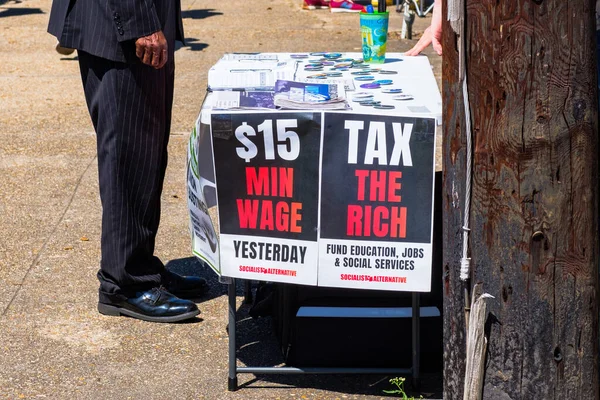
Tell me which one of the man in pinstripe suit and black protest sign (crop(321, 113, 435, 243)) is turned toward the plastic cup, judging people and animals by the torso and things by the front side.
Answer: the man in pinstripe suit

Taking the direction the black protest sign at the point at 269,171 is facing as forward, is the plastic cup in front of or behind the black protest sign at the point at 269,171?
behind

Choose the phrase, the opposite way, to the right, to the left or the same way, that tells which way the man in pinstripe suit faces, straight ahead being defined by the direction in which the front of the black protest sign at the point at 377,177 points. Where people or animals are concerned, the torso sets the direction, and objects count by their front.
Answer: to the left

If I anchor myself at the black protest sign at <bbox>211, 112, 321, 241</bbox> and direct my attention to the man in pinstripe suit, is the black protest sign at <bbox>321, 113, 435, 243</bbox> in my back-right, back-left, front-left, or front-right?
back-right

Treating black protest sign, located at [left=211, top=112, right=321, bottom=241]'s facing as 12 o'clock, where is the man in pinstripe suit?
The man in pinstripe suit is roughly at 5 o'clock from the black protest sign.

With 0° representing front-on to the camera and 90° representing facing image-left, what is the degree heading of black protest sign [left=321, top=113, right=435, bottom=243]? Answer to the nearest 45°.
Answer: approximately 0°

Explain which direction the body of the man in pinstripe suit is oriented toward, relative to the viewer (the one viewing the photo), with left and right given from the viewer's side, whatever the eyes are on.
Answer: facing to the right of the viewer

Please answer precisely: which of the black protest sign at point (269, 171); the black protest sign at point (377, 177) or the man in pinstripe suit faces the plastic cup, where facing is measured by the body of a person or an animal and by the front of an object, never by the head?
the man in pinstripe suit

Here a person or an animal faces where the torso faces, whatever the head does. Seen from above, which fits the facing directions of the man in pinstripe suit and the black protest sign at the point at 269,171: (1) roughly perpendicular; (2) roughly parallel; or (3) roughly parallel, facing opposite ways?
roughly perpendicular
